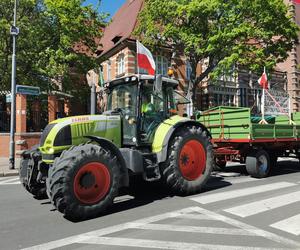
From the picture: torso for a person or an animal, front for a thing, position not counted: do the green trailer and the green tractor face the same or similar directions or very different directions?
same or similar directions

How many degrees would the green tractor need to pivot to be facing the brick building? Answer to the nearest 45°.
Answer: approximately 135° to its right

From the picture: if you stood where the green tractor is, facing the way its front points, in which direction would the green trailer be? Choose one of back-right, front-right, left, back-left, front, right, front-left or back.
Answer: back

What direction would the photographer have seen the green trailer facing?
facing the viewer and to the left of the viewer

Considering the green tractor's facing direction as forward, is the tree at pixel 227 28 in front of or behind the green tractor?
behind

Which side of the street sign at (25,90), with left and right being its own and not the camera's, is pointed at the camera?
front

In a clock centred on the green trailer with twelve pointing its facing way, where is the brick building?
The brick building is roughly at 4 o'clock from the green trailer.

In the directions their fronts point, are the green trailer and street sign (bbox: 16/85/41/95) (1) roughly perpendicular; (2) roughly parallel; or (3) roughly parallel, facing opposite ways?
roughly perpendicular

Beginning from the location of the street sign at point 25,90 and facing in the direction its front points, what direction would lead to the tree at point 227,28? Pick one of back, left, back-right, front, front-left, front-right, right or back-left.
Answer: left

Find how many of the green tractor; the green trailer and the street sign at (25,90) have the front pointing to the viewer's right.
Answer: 0

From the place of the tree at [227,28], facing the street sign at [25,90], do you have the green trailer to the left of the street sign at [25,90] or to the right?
left
